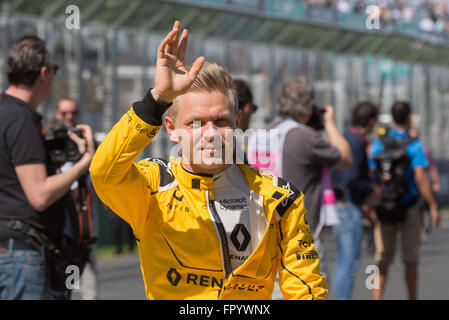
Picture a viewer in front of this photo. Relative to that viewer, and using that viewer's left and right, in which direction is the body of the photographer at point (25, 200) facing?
facing away from the viewer and to the right of the viewer

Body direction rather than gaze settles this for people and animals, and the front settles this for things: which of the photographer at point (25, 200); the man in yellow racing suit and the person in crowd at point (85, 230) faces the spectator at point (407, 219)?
the photographer

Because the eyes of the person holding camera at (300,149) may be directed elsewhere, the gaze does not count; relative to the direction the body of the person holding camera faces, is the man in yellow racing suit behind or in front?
behind

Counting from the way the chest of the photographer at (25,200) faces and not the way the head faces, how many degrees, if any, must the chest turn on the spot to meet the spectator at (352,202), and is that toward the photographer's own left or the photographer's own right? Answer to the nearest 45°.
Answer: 0° — they already face them
